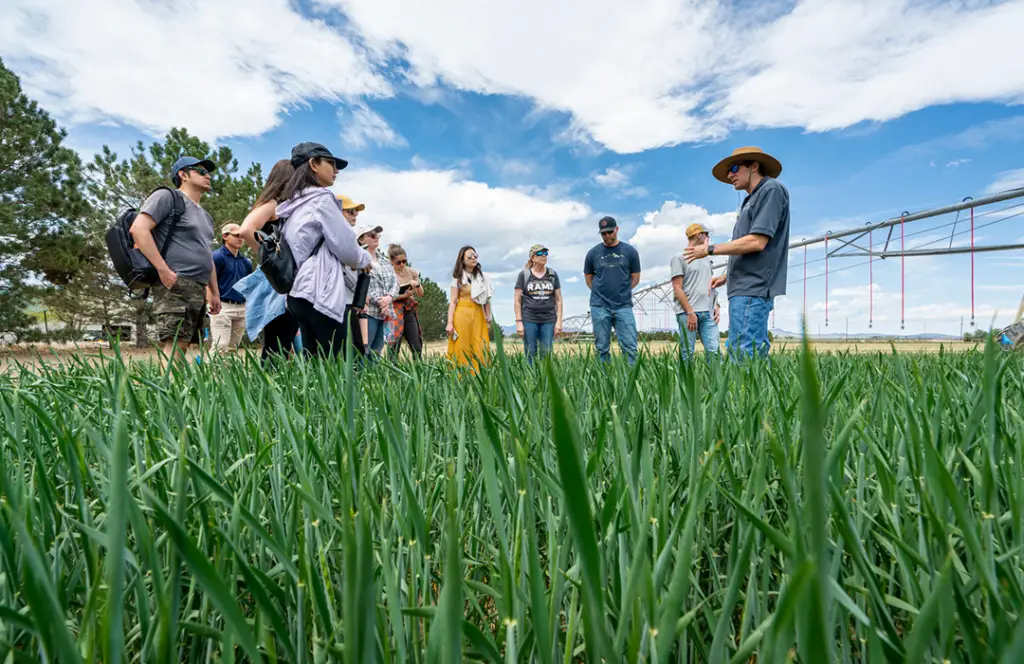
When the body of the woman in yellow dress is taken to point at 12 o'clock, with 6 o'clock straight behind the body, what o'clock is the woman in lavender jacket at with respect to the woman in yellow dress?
The woman in lavender jacket is roughly at 2 o'clock from the woman in yellow dress.

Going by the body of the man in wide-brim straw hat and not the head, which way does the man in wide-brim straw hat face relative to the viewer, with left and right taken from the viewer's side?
facing to the left of the viewer

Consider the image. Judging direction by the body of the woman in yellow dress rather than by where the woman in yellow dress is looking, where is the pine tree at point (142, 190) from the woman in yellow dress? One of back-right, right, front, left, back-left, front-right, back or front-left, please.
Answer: back

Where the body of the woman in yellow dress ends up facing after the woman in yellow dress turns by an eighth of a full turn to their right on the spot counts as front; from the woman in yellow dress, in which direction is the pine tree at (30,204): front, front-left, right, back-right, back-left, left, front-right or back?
back-right

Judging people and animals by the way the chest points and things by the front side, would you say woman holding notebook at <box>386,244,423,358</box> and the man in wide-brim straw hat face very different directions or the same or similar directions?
very different directions

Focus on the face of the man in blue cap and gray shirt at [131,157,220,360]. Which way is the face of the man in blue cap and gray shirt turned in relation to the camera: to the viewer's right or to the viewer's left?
to the viewer's right

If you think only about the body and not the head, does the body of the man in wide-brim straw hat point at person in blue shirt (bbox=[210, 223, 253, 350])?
yes

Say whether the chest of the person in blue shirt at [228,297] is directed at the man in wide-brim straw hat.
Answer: yes

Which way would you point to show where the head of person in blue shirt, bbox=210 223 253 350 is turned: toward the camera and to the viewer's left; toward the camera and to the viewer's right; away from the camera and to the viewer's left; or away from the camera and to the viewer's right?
toward the camera and to the viewer's right

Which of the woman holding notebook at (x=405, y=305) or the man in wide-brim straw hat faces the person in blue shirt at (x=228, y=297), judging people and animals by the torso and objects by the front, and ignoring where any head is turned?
the man in wide-brim straw hat

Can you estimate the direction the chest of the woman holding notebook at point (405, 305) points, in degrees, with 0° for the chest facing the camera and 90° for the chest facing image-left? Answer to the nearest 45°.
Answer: approximately 315°

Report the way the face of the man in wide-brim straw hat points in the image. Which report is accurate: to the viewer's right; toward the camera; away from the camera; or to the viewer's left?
to the viewer's left

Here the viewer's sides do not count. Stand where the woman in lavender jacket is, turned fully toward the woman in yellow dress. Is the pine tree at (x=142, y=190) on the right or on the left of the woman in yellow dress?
left

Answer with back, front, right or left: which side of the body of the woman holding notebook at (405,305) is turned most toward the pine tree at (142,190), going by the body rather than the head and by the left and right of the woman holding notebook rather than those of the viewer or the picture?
back

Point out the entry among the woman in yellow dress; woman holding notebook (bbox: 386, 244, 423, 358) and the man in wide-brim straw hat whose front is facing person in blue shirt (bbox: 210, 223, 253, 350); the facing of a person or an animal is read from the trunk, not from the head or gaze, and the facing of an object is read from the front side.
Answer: the man in wide-brim straw hat

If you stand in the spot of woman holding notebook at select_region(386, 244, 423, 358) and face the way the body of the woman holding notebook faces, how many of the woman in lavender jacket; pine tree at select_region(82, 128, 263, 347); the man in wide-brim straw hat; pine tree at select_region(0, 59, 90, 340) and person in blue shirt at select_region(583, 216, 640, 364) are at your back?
2

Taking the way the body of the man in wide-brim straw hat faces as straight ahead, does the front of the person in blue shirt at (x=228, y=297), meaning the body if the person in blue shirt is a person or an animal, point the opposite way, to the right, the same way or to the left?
the opposite way

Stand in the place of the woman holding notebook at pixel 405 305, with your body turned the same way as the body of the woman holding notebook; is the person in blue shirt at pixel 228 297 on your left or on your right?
on your right

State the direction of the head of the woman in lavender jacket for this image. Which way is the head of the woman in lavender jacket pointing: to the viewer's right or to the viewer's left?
to the viewer's right

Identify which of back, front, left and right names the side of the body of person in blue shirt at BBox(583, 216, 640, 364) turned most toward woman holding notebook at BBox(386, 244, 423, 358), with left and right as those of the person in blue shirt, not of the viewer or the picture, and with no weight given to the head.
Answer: right
